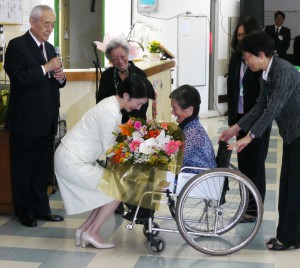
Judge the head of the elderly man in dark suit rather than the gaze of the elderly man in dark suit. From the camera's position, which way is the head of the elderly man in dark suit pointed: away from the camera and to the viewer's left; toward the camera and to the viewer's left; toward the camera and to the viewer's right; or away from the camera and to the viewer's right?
toward the camera and to the viewer's right

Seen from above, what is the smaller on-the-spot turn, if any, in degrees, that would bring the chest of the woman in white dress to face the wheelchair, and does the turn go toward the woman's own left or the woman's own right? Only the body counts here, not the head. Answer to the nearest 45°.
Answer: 0° — they already face it

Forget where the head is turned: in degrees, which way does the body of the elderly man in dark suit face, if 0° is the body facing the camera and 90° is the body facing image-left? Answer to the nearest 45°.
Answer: approximately 315°

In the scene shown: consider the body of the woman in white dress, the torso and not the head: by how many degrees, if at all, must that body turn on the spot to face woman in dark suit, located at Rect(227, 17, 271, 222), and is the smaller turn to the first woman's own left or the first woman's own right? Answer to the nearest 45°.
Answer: approximately 45° to the first woman's own left

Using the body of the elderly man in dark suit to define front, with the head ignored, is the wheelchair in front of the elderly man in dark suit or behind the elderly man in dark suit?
in front

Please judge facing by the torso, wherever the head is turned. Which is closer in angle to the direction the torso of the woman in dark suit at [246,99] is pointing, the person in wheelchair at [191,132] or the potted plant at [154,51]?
the person in wheelchair

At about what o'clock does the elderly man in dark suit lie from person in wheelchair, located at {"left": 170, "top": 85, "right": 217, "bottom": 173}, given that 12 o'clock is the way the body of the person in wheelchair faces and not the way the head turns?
The elderly man in dark suit is roughly at 1 o'clock from the person in wheelchair.

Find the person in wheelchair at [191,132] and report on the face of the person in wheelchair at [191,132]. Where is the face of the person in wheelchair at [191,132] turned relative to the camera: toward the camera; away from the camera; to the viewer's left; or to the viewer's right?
to the viewer's left

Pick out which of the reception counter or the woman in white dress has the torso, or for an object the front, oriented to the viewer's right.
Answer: the woman in white dress

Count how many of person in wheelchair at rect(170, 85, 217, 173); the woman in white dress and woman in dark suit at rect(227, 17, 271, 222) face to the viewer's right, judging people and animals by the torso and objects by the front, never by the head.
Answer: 1

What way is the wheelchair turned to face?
to the viewer's left

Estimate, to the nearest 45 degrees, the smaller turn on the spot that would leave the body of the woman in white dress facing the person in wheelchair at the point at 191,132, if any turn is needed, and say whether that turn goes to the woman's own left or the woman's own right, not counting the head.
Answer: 0° — they already face them

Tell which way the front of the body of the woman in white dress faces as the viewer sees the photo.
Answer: to the viewer's right

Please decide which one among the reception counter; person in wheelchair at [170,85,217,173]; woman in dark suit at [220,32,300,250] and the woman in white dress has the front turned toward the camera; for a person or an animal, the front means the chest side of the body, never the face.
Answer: the reception counter

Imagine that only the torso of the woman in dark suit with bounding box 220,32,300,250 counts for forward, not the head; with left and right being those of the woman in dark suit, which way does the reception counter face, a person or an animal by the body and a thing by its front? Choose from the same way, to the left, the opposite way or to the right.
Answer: to the left
